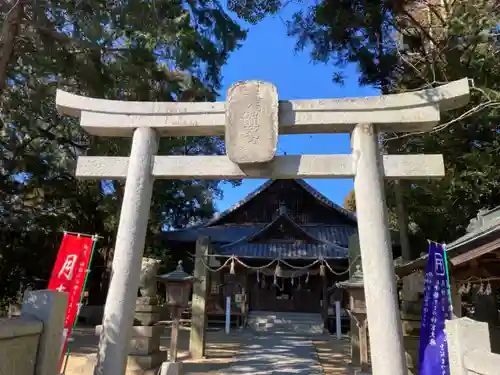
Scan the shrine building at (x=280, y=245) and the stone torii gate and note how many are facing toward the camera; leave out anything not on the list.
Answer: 2

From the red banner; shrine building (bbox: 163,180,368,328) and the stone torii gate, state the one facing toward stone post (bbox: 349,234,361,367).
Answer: the shrine building

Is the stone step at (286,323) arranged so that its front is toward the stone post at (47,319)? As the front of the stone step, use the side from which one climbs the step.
yes

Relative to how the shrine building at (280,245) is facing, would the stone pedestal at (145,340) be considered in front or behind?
in front

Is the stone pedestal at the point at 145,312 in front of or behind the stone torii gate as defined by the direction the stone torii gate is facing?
behind

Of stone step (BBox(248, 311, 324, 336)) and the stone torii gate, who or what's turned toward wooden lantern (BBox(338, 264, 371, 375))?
the stone step

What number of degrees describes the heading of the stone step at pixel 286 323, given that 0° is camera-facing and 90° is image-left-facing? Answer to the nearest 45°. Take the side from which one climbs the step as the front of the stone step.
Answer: approximately 0°

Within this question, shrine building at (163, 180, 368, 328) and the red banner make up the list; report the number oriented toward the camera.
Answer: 2

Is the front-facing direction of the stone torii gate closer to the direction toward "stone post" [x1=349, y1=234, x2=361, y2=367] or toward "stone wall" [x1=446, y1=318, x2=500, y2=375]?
the stone wall

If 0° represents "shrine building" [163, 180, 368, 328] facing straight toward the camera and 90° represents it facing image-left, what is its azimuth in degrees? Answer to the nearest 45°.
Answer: approximately 0°

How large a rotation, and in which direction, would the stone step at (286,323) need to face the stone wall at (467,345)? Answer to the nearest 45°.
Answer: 0° — it already faces it
